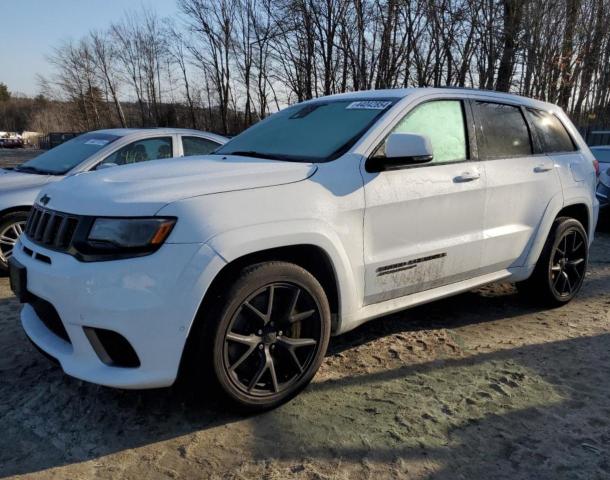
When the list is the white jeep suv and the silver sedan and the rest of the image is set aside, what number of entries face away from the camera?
0

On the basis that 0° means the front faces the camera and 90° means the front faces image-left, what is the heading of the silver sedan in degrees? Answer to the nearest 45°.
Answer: approximately 45°

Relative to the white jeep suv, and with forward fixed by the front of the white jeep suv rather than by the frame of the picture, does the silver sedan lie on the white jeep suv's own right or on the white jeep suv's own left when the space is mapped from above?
on the white jeep suv's own right

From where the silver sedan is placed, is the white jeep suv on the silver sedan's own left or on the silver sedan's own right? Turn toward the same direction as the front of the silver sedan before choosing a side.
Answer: on the silver sedan's own left

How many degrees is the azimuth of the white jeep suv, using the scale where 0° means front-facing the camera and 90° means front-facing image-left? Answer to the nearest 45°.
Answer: approximately 45°
